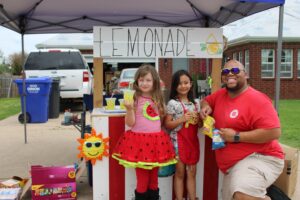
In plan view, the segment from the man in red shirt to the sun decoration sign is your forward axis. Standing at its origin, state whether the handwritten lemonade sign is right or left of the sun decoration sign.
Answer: right

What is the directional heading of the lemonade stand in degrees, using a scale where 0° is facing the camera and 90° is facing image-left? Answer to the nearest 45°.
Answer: approximately 0°

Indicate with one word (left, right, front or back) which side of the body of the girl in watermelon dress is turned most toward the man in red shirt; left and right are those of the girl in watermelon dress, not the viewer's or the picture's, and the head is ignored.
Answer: left

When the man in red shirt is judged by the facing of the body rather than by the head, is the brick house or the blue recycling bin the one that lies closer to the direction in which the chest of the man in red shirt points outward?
the blue recycling bin

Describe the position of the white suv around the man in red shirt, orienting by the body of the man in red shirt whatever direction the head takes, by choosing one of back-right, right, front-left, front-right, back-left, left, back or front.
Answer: right
